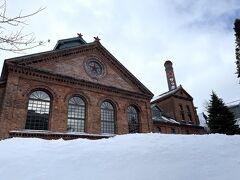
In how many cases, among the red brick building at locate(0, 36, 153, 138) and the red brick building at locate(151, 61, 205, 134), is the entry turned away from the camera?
0

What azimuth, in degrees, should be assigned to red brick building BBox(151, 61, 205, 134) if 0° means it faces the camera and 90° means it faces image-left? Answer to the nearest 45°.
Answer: approximately 315°

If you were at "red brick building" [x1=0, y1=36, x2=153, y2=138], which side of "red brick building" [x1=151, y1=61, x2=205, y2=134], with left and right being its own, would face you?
right

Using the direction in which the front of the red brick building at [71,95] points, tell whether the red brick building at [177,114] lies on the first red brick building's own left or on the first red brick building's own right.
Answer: on the first red brick building's own left

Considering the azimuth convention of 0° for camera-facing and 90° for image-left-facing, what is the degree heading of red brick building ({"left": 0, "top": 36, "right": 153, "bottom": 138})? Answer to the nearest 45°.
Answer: approximately 315°
